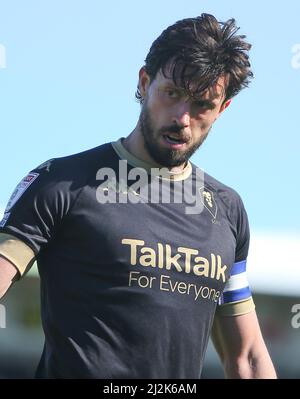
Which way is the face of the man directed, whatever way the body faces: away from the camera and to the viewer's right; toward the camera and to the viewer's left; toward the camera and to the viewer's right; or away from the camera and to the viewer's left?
toward the camera and to the viewer's right

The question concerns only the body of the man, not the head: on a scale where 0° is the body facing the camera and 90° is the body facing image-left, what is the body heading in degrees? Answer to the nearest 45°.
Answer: approximately 315°
